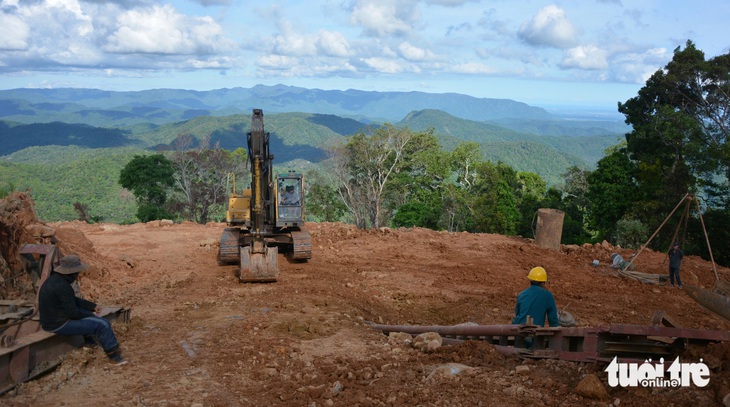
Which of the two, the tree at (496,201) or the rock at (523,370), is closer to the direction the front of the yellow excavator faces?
the rock

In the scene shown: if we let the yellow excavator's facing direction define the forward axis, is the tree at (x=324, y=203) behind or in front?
behind

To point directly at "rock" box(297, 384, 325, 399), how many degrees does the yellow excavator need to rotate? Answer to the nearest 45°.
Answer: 0° — it already faces it

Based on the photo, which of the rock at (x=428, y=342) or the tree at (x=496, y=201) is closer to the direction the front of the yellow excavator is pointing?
the rock

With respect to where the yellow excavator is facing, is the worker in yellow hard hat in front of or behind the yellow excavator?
in front

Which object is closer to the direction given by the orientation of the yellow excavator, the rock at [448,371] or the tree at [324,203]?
the rock

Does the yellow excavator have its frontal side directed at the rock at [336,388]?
yes

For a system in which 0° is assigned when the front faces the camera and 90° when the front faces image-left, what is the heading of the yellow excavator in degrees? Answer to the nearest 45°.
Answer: approximately 0°

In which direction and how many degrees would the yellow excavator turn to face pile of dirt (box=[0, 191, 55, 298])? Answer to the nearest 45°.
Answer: approximately 45° to its right

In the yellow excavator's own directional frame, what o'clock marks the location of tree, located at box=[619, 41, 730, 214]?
The tree is roughly at 8 o'clock from the yellow excavator.

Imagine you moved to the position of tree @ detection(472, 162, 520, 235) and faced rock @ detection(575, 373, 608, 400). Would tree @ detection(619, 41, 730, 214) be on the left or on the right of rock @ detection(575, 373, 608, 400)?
left

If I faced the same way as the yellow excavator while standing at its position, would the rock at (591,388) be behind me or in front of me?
in front

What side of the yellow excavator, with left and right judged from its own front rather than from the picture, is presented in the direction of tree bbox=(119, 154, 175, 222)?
back

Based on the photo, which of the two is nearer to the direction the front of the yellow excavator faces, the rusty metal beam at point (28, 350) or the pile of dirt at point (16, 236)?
the rusty metal beam

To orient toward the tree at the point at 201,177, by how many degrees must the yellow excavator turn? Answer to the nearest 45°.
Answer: approximately 180°
